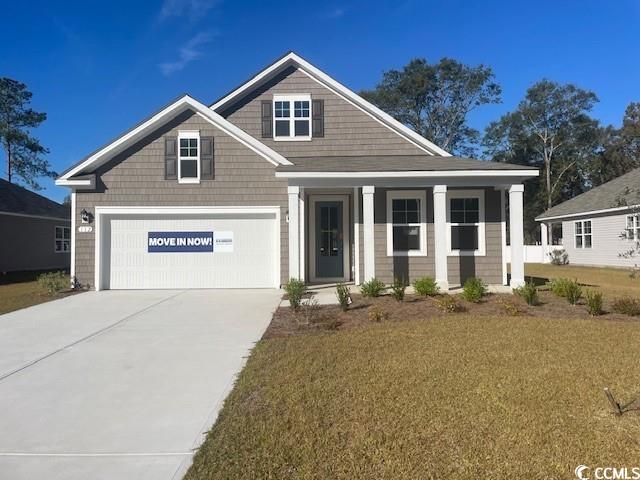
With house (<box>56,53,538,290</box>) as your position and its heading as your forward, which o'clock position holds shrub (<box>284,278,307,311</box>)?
The shrub is roughly at 11 o'clock from the house.

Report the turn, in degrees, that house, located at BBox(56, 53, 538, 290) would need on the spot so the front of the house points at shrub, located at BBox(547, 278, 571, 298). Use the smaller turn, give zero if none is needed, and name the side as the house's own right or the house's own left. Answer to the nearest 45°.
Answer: approximately 90° to the house's own left

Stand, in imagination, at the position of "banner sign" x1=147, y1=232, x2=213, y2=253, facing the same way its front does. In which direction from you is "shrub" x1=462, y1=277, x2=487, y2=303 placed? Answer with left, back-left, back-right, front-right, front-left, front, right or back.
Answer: front-left

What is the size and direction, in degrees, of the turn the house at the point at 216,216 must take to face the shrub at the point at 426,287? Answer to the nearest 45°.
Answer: approximately 45° to its left

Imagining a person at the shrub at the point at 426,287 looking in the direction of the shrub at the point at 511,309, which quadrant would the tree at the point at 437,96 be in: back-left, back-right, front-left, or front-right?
back-left

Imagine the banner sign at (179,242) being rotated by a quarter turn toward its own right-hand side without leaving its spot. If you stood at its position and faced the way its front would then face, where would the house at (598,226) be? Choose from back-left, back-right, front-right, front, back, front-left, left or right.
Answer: back

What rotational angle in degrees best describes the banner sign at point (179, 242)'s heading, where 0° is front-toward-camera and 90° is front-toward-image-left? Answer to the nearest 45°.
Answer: approximately 0°

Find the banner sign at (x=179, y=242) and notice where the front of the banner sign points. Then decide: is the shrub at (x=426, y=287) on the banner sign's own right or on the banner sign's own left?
on the banner sign's own left

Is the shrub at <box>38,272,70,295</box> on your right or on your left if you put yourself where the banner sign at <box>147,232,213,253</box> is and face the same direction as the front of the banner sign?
on your right

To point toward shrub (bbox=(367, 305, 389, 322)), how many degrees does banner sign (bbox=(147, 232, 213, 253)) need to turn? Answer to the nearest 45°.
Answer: approximately 45° to its left

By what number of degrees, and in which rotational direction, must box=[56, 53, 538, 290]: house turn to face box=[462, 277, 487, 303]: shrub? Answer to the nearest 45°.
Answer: approximately 45° to its left

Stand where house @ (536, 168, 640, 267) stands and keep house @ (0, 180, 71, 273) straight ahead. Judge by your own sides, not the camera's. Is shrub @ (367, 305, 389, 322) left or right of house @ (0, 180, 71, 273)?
left

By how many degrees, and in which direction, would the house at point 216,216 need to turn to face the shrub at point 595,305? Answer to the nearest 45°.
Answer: approximately 45° to its left

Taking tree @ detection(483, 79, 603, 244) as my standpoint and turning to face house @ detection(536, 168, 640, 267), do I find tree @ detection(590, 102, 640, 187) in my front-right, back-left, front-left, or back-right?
back-left

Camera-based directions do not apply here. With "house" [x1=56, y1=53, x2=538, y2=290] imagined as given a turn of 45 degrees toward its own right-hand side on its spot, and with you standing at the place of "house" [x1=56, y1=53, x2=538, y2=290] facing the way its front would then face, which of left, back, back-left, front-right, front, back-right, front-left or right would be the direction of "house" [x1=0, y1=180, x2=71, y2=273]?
right
